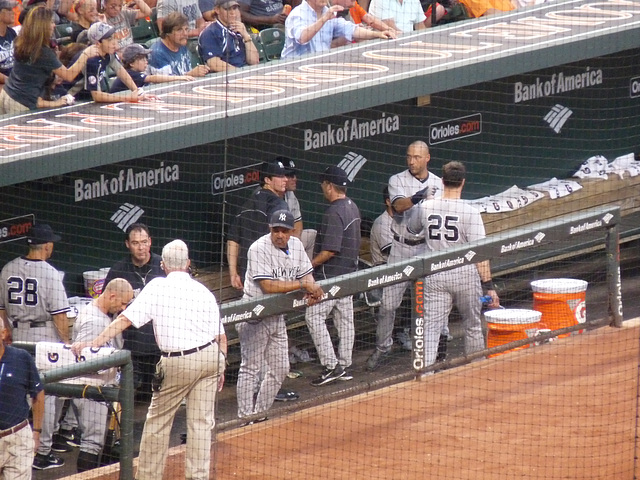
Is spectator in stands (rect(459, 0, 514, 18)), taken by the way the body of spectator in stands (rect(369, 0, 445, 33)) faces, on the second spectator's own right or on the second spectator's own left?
on the second spectator's own left

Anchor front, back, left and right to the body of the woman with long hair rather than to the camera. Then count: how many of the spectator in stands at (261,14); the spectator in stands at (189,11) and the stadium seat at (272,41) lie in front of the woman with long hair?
3

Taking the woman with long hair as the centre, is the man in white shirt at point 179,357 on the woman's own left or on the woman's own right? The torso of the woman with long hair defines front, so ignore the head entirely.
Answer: on the woman's own right

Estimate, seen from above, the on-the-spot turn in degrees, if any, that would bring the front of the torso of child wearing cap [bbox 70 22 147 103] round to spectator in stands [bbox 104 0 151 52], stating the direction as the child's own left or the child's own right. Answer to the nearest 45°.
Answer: approximately 135° to the child's own left

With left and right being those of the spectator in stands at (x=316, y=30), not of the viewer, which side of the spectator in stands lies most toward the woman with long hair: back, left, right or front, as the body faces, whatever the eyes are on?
right

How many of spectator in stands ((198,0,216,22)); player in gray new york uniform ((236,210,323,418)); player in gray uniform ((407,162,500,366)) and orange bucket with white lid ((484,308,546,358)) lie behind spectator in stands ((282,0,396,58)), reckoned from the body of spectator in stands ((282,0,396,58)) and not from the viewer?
1

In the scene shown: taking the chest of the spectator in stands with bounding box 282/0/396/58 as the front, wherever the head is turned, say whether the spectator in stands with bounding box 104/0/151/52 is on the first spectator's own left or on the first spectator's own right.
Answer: on the first spectator's own right

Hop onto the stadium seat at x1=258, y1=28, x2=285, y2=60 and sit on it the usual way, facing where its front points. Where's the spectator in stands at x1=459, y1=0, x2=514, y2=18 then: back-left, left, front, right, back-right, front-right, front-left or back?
left

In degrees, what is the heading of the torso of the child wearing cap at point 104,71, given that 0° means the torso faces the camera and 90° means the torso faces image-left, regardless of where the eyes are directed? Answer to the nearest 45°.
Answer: approximately 315°

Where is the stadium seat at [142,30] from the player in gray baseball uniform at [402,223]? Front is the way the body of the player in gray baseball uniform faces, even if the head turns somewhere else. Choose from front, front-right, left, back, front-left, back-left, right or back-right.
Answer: back

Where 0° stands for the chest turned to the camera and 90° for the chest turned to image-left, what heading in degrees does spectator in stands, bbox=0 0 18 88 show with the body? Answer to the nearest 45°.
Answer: approximately 315°
